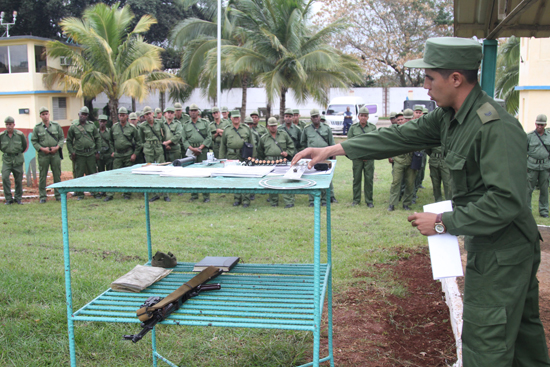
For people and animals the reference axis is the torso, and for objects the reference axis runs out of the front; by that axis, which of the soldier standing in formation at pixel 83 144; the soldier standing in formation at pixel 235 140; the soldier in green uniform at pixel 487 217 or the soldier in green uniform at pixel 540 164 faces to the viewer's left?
the soldier in green uniform at pixel 487 217

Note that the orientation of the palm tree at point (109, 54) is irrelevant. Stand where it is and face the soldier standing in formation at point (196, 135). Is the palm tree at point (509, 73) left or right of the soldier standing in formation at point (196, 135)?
left

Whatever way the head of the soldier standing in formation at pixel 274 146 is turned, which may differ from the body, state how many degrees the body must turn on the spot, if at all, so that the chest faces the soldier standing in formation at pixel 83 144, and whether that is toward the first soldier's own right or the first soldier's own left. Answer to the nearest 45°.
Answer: approximately 90° to the first soldier's own right

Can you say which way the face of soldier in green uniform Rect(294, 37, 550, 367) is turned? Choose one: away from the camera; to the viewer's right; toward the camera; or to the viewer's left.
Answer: to the viewer's left

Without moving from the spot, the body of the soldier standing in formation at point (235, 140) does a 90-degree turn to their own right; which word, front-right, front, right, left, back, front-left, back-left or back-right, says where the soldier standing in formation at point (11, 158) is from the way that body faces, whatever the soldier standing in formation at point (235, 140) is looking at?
front

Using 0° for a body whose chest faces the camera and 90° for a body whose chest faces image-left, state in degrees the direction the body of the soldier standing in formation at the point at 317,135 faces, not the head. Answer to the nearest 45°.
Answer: approximately 0°

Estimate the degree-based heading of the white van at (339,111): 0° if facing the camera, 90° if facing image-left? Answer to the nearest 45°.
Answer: approximately 45°

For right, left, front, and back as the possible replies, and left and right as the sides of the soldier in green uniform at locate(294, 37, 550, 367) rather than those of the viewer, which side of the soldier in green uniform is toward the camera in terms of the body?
left

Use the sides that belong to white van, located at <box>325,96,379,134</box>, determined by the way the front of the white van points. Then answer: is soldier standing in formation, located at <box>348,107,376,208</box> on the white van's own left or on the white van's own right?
on the white van's own left
